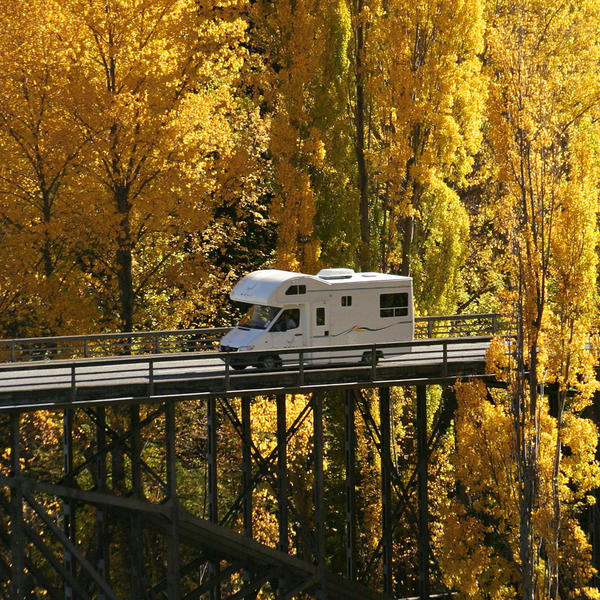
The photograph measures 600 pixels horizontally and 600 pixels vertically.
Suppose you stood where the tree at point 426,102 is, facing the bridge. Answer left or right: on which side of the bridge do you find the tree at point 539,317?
left

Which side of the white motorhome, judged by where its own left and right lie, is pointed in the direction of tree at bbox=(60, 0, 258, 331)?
right

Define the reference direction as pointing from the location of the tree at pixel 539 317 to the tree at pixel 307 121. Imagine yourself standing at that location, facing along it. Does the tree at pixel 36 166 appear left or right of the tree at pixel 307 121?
left

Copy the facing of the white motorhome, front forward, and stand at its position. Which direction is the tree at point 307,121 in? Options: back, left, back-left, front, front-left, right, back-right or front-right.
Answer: back-right

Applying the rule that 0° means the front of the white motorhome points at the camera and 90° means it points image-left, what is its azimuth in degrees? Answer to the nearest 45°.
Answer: approximately 45°

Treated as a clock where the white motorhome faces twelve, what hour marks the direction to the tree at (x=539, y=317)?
The tree is roughly at 8 o'clock from the white motorhome.
